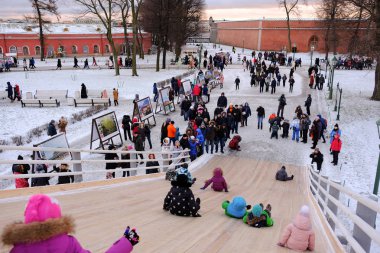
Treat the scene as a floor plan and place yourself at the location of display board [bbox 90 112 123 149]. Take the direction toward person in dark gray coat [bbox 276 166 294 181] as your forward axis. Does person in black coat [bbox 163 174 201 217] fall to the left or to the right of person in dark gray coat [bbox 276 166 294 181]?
right

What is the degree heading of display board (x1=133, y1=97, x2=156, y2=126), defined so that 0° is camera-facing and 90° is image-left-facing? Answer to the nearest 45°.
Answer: approximately 315°

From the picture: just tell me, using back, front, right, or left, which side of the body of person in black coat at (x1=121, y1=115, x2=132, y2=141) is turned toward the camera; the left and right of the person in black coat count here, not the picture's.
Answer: back

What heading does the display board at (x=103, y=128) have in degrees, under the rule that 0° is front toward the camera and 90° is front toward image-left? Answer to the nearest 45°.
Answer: approximately 315°
